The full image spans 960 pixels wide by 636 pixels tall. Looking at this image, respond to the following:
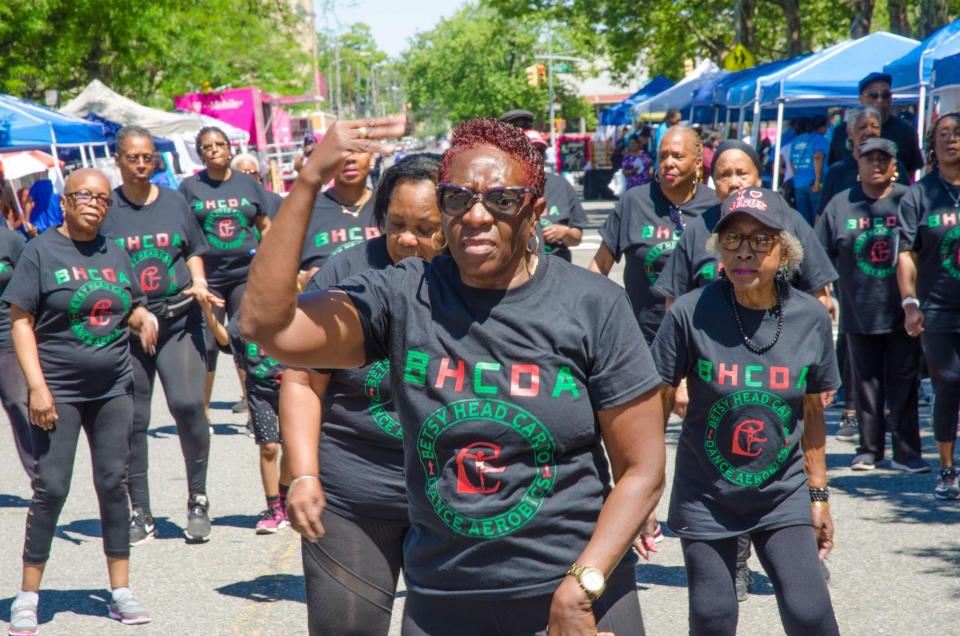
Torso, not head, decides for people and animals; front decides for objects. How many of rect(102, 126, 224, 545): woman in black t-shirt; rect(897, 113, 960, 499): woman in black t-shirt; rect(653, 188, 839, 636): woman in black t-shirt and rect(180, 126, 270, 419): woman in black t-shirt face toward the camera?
4

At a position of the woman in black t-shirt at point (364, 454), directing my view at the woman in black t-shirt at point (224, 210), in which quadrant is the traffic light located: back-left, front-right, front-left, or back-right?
front-right

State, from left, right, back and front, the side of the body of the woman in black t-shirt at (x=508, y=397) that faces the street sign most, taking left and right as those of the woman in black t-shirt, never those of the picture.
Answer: back

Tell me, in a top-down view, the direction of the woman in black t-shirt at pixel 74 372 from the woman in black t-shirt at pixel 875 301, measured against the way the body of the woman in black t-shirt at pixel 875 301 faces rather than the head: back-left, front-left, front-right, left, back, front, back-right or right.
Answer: front-right

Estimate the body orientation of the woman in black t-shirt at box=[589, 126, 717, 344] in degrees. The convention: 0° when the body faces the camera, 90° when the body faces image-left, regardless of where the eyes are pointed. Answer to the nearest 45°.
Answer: approximately 0°

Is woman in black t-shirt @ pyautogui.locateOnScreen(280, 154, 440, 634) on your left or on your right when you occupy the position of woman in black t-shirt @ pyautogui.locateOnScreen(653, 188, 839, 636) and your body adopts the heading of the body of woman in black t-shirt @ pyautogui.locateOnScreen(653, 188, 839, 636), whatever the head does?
on your right

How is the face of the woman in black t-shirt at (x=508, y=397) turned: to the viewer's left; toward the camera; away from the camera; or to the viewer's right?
toward the camera

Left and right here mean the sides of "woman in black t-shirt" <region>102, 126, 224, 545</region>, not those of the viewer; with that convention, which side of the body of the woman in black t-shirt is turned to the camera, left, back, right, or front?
front

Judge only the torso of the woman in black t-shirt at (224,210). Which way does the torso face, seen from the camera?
toward the camera

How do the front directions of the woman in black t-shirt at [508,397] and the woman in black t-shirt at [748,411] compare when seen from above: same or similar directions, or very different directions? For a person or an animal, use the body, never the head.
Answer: same or similar directions

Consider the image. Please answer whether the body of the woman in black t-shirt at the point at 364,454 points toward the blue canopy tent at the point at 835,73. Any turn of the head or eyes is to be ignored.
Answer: no

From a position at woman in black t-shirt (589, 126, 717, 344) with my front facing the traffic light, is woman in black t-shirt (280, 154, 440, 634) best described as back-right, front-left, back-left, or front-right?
back-left

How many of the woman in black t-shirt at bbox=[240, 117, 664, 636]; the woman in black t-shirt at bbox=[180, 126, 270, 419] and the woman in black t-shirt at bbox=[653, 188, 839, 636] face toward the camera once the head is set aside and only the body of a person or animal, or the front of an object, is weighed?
3

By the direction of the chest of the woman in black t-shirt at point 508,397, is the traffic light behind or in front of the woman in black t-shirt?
behind

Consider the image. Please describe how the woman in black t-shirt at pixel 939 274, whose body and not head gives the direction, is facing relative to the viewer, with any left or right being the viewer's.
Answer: facing the viewer

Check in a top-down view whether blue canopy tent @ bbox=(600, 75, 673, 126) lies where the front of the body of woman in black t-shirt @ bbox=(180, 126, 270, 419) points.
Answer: no

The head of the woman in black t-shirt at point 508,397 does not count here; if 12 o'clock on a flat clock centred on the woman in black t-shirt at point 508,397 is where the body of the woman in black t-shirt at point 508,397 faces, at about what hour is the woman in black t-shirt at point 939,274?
the woman in black t-shirt at point 939,274 is roughly at 7 o'clock from the woman in black t-shirt at point 508,397.

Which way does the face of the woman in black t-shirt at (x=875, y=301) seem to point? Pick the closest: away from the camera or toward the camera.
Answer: toward the camera

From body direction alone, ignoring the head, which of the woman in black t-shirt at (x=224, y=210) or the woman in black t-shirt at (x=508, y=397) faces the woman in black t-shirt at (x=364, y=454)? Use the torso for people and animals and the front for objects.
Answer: the woman in black t-shirt at (x=224, y=210)

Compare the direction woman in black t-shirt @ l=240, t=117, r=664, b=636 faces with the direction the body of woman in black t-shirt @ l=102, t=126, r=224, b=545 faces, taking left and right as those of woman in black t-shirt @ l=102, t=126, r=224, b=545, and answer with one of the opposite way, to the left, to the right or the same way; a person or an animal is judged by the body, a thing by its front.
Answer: the same way

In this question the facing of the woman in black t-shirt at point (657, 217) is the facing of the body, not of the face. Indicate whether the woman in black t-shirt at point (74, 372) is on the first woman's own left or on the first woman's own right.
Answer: on the first woman's own right
